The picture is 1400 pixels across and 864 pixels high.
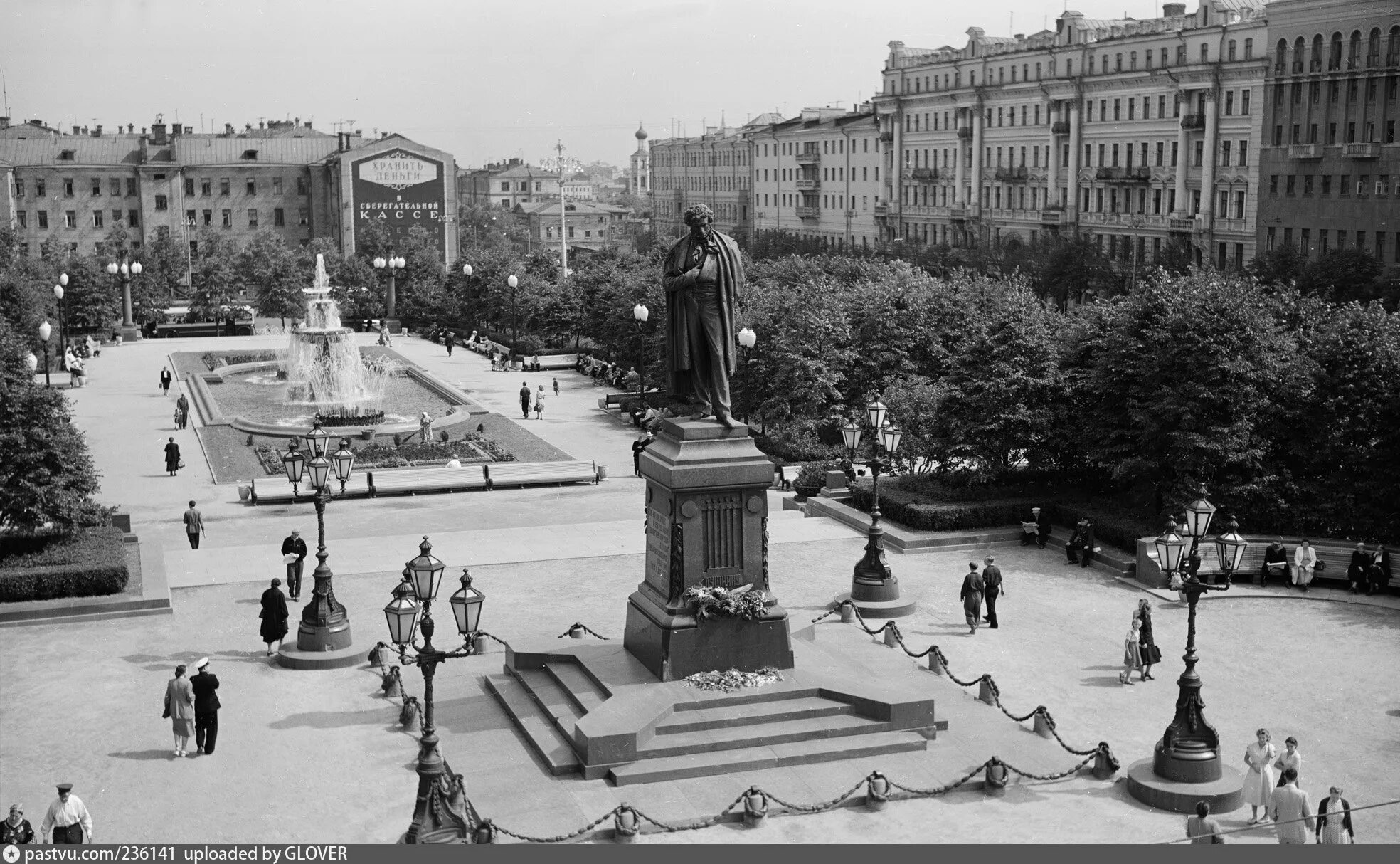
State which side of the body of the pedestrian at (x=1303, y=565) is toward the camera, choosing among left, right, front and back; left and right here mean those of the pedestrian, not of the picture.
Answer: front

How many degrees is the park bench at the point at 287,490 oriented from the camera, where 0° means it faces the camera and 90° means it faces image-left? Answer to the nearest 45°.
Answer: approximately 0°

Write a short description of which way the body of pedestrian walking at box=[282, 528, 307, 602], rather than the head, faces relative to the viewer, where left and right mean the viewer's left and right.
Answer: facing the viewer

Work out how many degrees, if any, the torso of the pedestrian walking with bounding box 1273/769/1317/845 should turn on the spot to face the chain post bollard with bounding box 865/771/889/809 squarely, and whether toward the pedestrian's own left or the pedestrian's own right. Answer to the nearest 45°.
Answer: approximately 90° to the pedestrian's own left

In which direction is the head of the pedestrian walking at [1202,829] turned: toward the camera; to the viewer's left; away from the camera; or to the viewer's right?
away from the camera

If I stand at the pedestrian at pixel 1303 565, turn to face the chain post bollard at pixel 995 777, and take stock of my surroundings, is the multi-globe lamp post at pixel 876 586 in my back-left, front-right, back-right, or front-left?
front-right

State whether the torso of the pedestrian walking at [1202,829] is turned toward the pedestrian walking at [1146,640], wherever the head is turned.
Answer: yes

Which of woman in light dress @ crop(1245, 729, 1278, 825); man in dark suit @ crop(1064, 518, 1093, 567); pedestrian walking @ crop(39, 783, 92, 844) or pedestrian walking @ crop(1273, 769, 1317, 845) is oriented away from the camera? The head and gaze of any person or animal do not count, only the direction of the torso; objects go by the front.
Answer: pedestrian walking @ crop(1273, 769, 1317, 845)

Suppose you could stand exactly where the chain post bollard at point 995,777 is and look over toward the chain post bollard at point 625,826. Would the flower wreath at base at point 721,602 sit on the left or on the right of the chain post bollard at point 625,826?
right

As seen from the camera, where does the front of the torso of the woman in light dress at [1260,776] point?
toward the camera

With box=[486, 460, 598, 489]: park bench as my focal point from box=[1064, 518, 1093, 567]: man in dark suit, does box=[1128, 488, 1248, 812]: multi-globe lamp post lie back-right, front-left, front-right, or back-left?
back-left

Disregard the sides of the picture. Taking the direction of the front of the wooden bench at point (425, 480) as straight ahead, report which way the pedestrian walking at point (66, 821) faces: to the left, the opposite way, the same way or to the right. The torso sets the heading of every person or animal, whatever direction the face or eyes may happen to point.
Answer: the same way

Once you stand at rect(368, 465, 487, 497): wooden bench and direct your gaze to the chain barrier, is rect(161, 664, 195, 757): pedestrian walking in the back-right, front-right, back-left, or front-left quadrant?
front-right

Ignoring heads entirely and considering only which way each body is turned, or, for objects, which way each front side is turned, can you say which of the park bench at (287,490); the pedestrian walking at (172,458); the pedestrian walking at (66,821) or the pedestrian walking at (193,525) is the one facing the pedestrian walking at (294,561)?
the park bench

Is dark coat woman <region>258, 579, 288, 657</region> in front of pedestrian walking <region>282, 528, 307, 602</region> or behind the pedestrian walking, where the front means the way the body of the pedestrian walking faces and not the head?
in front
